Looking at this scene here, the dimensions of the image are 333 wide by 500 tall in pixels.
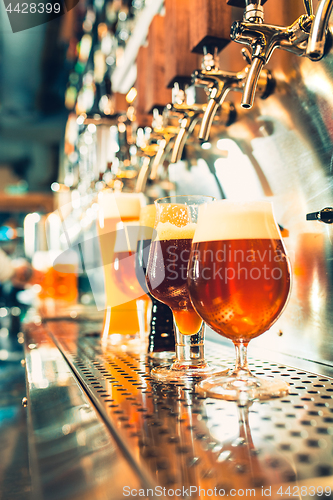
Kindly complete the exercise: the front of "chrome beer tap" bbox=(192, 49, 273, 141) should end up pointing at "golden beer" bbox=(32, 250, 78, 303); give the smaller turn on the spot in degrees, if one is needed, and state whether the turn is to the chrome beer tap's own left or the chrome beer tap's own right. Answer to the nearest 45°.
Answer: approximately 45° to the chrome beer tap's own right

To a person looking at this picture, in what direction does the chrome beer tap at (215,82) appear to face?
facing to the left of the viewer
